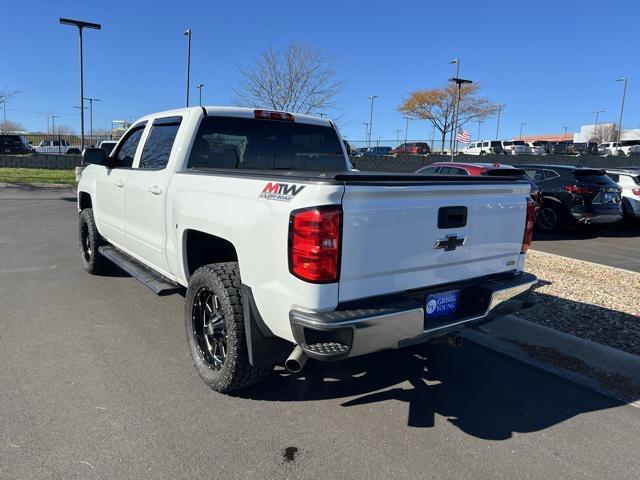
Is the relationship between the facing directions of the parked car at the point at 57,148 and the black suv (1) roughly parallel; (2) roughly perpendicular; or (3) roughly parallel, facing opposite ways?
roughly perpendicular

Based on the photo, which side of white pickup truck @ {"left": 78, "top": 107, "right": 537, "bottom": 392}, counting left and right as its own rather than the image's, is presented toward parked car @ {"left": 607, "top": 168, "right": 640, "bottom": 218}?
right

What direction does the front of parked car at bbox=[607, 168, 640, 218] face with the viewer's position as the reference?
facing away from the viewer and to the left of the viewer

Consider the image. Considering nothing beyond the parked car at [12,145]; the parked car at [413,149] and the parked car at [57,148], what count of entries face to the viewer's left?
1

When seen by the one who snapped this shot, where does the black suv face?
facing away from the viewer and to the left of the viewer

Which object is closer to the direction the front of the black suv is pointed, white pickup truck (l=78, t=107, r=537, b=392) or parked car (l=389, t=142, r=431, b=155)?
the parked car

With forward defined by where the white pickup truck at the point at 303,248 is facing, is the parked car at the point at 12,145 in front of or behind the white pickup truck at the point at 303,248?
in front

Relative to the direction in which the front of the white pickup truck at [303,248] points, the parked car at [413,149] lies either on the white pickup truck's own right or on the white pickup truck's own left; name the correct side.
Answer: on the white pickup truck's own right
